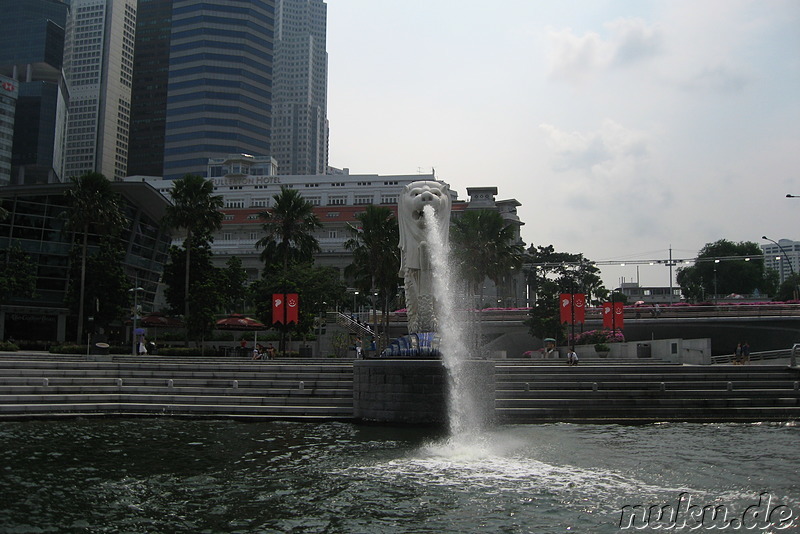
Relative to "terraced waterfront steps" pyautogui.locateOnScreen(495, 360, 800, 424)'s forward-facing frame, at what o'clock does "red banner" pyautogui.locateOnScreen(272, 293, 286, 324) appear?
The red banner is roughly at 4 o'clock from the terraced waterfront steps.

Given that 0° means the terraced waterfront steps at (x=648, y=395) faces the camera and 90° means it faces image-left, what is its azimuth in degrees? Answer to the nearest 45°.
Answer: approximately 0°

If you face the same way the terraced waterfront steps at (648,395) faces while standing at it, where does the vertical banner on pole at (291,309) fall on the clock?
The vertical banner on pole is roughly at 4 o'clock from the terraced waterfront steps.

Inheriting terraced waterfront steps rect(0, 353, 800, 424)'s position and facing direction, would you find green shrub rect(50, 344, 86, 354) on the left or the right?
on its right

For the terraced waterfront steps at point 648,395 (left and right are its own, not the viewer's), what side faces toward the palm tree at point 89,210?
right

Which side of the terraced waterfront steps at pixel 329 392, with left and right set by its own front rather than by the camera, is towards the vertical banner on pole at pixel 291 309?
back

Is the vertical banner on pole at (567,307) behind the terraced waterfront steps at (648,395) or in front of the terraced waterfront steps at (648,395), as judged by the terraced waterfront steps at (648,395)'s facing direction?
behind

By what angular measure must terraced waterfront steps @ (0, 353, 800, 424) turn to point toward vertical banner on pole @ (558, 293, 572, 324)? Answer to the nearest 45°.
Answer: approximately 135° to its left

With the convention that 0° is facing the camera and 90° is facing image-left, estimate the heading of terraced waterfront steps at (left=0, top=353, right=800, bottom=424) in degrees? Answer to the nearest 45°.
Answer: approximately 0°

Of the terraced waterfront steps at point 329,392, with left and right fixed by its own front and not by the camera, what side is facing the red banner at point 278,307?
back
